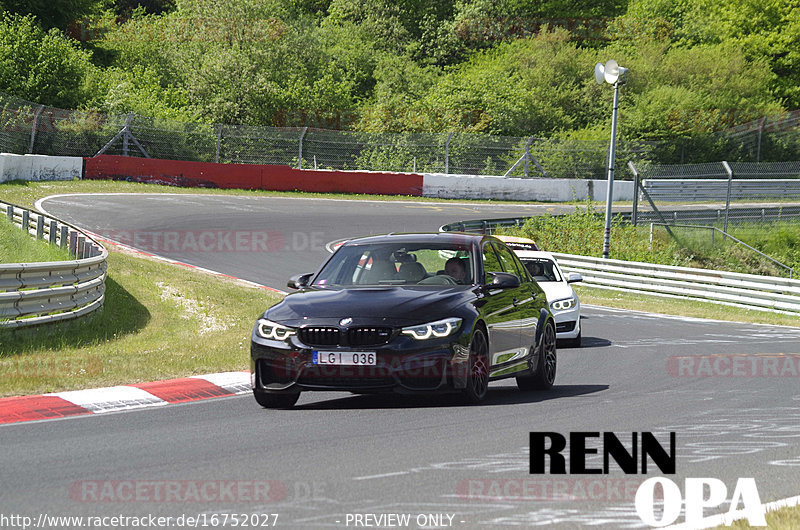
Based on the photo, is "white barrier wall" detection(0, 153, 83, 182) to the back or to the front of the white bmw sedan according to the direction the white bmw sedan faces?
to the back

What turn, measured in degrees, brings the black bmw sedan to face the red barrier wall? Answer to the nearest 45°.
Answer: approximately 135° to its right

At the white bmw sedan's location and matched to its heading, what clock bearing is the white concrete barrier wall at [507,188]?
The white concrete barrier wall is roughly at 6 o'clock from the white bmw sedan.

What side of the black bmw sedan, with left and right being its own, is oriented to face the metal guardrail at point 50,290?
right

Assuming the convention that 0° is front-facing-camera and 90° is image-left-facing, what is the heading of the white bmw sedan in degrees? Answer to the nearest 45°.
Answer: approximately 0°

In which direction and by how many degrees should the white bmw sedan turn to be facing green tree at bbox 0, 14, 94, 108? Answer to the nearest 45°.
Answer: approximately 135° to its right

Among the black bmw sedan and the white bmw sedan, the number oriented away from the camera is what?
0

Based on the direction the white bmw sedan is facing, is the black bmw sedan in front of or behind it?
in front

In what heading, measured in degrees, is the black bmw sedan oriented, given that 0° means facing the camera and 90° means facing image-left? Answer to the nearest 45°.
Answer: approximately 45°

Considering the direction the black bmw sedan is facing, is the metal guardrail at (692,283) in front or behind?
behind
